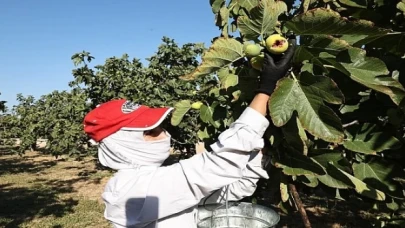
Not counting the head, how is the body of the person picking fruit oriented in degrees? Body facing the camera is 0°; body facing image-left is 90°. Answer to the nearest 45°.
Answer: approximately 270°
